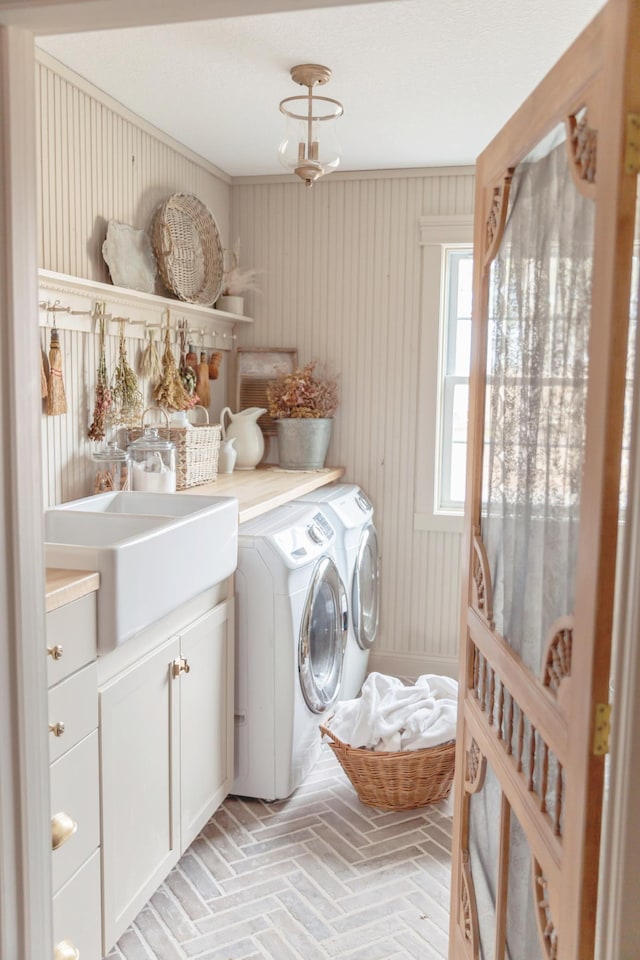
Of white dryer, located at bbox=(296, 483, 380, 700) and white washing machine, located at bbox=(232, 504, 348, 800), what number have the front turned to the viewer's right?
2

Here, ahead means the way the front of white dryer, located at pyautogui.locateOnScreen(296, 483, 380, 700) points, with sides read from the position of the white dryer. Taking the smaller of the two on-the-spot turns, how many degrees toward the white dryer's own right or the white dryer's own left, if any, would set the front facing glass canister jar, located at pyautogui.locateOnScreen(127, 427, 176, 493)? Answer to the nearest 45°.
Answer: approximately 135° to the white dryer's own right

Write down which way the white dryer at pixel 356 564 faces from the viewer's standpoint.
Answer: facing to the right of the viewer

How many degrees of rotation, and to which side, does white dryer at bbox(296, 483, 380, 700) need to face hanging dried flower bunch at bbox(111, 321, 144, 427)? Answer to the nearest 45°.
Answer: approximately 135° to its right

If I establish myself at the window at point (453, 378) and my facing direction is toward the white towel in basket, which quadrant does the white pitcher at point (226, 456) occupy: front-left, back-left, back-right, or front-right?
front-right

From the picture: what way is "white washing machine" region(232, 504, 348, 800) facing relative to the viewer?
to the viewer's right

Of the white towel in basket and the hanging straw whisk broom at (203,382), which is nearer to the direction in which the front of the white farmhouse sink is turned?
the white towel in basket

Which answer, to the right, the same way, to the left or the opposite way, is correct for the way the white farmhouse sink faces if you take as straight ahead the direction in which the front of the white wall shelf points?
the same way

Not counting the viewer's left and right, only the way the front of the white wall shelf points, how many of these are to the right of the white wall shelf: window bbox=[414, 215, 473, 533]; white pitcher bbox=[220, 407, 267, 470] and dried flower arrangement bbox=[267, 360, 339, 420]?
0

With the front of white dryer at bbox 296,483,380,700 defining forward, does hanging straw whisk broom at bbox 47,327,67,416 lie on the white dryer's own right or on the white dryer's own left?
on the white dryer's own right

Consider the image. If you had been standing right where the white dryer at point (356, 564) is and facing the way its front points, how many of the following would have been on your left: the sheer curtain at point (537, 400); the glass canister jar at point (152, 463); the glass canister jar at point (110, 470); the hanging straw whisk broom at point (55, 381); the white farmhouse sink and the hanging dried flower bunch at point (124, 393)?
0

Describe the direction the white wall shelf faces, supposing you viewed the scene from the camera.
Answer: facing the viewer and to the right of the viewer

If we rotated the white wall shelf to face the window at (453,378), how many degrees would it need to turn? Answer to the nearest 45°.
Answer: approximately 90° to its left

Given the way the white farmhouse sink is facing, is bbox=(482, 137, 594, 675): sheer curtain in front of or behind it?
in front

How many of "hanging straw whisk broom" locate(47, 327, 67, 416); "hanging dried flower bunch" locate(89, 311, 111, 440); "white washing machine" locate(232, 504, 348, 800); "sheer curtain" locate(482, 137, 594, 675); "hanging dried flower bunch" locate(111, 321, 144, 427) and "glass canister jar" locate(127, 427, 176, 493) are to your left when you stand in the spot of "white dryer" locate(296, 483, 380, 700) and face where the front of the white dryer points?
0

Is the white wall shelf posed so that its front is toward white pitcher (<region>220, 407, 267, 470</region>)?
no
